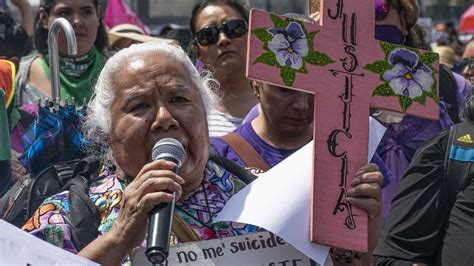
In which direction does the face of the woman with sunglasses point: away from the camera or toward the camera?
toward the camera

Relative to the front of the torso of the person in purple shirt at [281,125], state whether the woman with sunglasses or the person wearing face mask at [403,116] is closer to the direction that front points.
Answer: the person wearing face mask

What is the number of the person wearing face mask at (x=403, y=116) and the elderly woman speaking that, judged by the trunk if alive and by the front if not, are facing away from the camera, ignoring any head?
0

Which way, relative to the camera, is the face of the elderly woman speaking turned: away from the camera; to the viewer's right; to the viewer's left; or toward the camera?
toward the camera

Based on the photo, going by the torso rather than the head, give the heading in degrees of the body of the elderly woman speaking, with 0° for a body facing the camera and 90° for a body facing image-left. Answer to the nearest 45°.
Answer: approximately 0°

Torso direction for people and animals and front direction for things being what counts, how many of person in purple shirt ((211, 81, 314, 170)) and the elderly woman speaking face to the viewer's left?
0

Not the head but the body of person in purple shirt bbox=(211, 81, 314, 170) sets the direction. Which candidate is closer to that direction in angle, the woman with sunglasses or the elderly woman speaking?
the elderly woman speaking

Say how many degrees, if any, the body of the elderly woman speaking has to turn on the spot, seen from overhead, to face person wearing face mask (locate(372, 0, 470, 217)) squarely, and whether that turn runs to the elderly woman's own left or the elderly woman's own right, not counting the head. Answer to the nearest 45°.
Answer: approximately 135° to the elderly woman's own left

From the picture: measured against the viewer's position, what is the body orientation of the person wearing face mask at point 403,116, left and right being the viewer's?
facing the viewer and to the left of the viewer

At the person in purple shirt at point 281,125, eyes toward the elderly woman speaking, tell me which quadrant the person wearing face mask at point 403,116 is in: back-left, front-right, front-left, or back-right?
back-left

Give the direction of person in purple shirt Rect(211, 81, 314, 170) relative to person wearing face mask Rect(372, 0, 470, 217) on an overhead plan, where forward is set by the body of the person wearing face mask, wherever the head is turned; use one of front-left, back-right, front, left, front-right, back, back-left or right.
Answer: front
